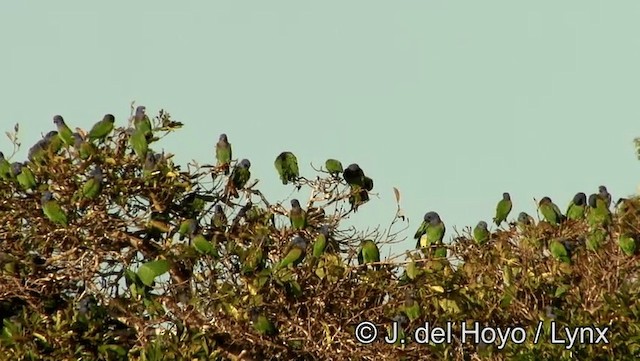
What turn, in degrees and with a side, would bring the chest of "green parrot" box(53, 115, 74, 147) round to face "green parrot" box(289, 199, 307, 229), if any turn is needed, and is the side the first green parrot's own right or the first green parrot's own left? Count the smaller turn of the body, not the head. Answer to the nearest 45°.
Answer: approximately 180°
